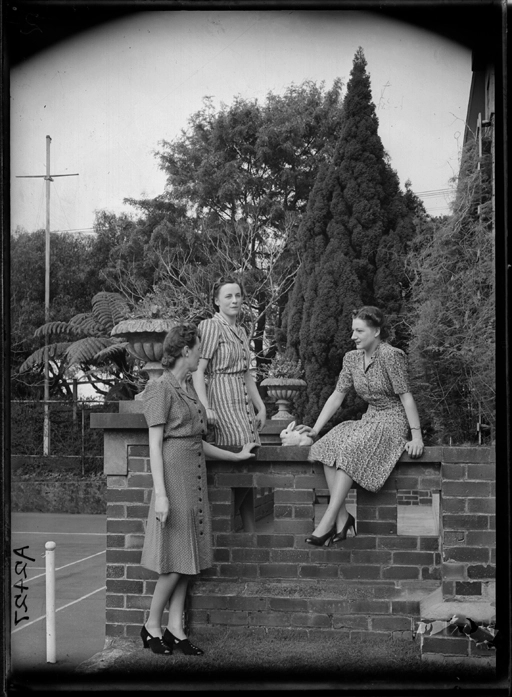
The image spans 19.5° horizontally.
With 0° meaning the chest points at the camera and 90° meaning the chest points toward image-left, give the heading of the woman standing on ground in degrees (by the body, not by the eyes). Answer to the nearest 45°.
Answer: approximately 315°

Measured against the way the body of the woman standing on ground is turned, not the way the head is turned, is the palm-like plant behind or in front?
behind

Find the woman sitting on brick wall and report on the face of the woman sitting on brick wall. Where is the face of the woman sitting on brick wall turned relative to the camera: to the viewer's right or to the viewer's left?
to the viewer's left

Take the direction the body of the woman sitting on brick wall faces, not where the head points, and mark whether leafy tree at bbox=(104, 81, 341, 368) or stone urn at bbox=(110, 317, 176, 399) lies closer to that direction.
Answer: the stone urn

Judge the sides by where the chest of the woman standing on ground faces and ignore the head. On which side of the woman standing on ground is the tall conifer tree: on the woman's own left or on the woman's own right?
on the woman's own left

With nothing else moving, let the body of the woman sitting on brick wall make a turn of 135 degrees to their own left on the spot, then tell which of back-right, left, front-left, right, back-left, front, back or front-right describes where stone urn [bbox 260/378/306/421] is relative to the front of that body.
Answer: left

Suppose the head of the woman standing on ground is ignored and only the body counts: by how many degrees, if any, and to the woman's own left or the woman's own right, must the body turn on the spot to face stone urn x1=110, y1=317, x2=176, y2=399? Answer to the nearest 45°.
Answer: approximately 135° to the woman's own left

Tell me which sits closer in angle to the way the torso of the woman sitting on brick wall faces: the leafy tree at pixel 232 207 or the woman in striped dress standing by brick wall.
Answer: the woman in striped dress standing by brick wall

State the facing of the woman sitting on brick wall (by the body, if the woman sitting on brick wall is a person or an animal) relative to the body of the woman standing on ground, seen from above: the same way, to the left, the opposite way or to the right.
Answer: to the right

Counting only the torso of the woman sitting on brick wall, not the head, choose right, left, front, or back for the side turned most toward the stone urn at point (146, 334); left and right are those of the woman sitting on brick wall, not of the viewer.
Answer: right

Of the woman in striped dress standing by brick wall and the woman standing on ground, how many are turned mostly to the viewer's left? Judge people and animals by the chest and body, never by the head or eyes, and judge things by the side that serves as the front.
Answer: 0
